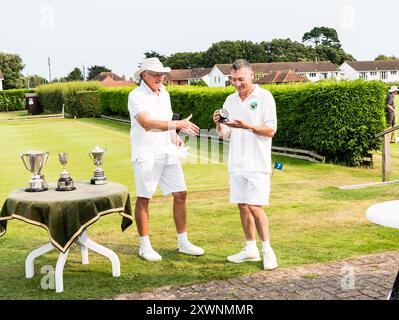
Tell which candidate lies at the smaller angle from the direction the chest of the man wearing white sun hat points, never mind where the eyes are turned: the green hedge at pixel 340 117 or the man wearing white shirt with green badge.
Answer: the man wearing white shirt with green badge

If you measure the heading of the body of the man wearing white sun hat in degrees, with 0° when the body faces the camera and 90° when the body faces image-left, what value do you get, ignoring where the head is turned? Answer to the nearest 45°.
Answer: approximately 315°

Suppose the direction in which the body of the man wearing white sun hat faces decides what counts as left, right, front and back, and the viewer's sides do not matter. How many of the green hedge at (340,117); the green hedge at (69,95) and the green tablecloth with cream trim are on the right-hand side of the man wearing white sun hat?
1

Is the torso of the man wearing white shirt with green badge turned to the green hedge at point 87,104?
no

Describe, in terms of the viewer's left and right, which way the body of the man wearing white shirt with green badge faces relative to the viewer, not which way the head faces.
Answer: facing the viewer and to the left of the viewer

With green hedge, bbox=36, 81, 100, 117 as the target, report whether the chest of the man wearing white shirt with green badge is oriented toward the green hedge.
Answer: no

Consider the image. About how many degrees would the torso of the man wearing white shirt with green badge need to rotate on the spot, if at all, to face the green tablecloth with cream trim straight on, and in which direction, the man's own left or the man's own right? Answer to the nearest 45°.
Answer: approximately 45° to the man's own right

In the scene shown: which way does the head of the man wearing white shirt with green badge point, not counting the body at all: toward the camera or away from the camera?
toward the camera

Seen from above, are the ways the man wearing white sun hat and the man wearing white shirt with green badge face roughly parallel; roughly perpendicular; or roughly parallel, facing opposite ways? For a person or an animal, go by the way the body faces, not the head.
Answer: roughly perpendicular

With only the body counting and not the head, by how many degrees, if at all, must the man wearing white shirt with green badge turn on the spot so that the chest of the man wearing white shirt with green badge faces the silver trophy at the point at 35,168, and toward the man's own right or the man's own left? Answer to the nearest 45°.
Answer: approximately 45° to the man's own right

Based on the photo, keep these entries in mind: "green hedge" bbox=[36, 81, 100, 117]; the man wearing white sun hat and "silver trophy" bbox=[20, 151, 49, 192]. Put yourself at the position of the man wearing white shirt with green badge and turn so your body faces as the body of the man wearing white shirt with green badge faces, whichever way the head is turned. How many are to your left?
0

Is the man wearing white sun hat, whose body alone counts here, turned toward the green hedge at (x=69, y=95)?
no

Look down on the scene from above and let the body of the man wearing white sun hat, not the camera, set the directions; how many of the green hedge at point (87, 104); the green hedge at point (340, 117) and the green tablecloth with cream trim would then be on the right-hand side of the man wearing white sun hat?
1

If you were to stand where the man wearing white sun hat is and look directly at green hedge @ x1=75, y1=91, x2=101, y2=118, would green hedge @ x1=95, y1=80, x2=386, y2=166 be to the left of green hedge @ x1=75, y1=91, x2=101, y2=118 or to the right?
right

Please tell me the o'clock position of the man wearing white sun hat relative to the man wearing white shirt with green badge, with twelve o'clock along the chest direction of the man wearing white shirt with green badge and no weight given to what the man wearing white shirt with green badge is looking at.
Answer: The man wearing white sun hat is roughly at 2 o'clock from the man wearing white shirt with green badge.

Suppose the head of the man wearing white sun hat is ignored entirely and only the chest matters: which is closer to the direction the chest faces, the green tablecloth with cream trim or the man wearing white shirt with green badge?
the man wearing white shirt with green badge

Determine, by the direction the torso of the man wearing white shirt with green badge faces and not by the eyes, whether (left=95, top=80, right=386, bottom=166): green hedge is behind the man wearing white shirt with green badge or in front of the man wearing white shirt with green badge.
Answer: behind

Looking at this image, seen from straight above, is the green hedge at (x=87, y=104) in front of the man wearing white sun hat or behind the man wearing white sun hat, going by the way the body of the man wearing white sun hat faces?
behind
